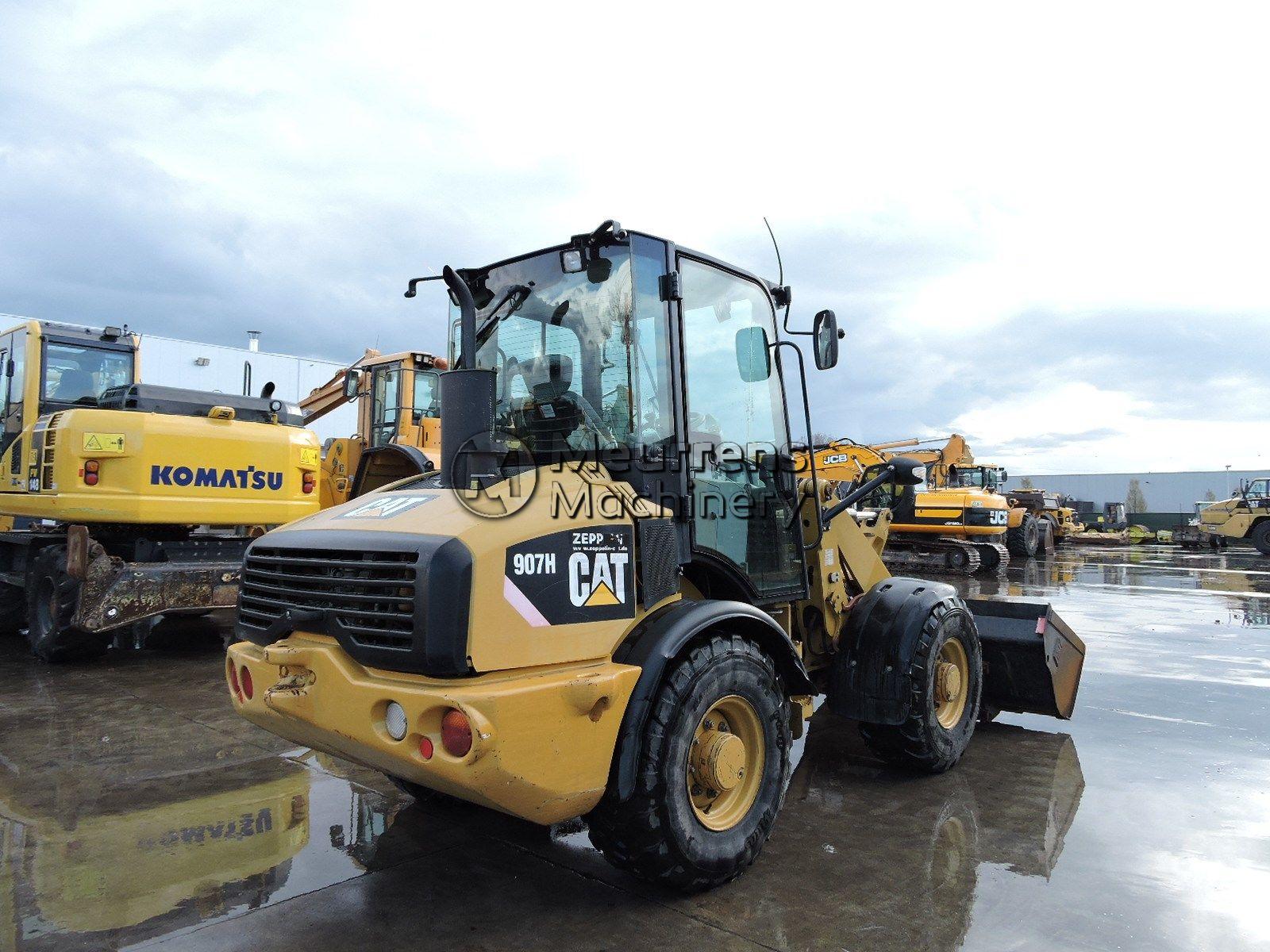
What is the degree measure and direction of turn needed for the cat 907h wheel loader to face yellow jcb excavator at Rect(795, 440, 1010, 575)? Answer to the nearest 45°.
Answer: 0° — it already faces it

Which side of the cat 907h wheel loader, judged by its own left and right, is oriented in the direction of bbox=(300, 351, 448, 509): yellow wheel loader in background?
left

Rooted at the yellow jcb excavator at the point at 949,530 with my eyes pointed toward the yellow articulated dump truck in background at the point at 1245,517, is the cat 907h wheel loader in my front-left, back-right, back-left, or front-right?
back-right

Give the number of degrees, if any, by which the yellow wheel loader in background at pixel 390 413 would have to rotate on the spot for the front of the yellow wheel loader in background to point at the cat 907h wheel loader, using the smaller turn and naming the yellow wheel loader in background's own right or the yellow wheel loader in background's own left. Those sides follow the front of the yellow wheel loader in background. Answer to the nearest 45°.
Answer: approximately 135° to the yellow wheel loader in background's own left

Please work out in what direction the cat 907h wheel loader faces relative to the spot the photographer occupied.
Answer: facing away from the viewer and to the right of the viewer

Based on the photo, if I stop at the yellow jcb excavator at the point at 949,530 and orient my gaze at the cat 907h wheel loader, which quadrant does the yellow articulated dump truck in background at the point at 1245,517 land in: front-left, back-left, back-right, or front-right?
back-left

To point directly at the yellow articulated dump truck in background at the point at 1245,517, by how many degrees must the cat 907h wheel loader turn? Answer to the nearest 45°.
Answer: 0° — it already faces it

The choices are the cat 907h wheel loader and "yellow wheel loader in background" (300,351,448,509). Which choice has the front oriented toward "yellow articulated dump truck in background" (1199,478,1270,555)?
the cat 907h wheel loader

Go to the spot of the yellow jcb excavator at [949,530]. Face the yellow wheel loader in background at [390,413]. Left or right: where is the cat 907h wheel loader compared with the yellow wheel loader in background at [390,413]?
left

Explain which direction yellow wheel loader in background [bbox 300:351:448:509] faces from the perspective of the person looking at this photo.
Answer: facing away from the viewer and to the left of the viewer
